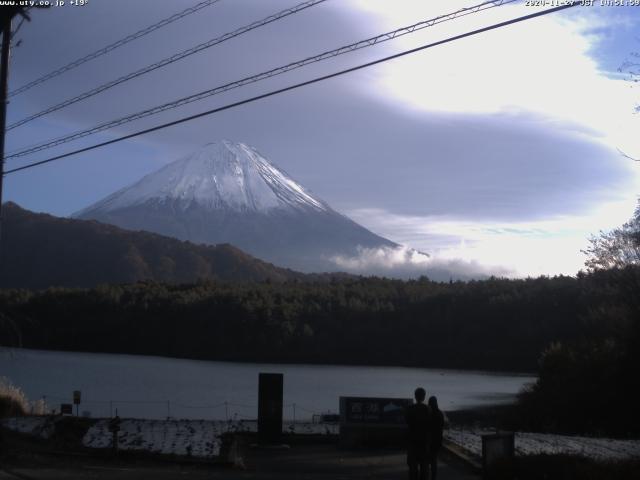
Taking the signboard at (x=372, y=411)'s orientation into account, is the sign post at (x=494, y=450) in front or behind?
in front

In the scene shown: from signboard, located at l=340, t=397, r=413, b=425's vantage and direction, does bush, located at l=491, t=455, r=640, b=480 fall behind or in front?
in front

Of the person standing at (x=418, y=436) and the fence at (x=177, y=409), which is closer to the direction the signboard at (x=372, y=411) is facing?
the person standing

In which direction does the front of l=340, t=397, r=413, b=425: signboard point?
toward the camera

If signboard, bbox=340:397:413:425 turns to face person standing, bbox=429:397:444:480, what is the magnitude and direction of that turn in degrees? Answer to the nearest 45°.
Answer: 0° — it already faces them

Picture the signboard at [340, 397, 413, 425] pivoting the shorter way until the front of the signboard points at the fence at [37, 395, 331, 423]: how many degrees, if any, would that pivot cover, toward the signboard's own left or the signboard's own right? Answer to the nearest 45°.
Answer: approximately 135° to the signboard's own right

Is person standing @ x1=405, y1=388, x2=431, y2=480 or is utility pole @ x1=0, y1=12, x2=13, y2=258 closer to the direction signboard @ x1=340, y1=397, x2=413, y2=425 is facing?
the person standing

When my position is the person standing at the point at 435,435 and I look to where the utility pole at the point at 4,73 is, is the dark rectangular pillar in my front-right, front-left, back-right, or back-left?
front-right

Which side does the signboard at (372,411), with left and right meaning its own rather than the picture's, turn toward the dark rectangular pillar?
right

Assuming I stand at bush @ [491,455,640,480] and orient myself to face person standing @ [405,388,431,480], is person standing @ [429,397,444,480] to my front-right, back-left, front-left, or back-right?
front-right

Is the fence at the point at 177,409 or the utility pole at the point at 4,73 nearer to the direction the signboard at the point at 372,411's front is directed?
the utility pole

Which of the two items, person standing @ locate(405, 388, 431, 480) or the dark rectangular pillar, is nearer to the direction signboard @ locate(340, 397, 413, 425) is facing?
the person standing

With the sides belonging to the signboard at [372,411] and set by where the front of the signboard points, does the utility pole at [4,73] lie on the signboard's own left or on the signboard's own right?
on the signboard's own right
